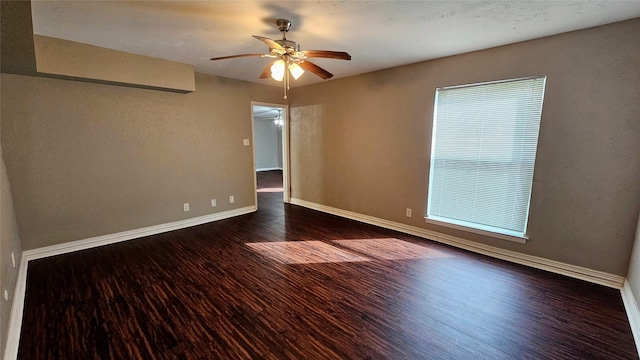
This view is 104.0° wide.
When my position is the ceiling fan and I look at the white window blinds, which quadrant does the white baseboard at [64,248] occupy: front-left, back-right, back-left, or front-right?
back-left

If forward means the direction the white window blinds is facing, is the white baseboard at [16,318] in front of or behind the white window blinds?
in front

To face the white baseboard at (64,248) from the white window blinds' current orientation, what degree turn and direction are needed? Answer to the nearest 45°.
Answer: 0° — it already faces it

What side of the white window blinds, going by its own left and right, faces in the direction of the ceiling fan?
front

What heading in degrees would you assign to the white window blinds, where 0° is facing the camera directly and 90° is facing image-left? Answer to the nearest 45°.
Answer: approximately 45°
